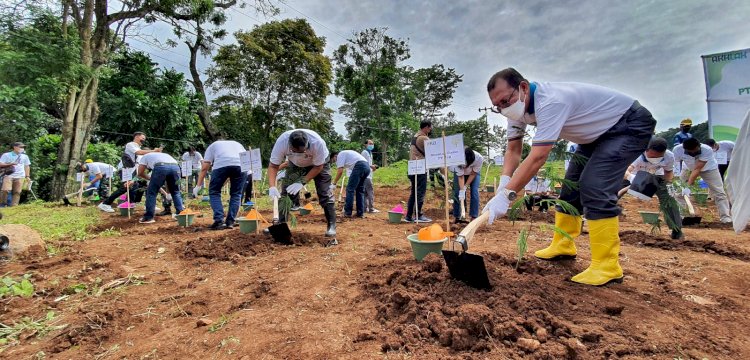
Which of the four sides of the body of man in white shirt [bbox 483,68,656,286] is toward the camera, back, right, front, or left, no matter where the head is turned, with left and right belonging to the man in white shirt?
left

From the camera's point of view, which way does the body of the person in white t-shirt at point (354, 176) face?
to the viewer's left

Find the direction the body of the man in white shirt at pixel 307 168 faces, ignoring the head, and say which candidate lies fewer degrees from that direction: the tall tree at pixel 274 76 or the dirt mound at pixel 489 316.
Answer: the dirt mound

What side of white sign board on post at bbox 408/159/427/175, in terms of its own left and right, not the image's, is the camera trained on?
front

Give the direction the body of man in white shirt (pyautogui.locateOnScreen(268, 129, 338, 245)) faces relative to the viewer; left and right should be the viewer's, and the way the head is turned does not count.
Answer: facing the viewer and to the left of the viewer

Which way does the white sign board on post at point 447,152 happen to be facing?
toward the camera
